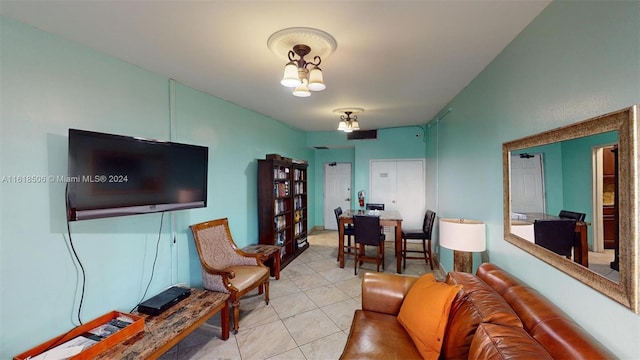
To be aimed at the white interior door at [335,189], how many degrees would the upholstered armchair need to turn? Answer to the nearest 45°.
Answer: approximately 90° to its left

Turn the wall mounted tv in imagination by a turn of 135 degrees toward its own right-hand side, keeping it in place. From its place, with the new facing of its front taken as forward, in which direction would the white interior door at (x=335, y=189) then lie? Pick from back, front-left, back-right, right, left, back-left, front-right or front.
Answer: back-right

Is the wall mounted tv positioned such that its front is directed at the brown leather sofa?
yes

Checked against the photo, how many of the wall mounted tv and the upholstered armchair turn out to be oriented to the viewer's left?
0

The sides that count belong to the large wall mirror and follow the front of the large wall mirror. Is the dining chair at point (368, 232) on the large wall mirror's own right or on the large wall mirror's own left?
on the large wall mirror's own right

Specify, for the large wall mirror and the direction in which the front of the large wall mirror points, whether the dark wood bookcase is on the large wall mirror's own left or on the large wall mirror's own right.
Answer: on the large wall mirror's own right

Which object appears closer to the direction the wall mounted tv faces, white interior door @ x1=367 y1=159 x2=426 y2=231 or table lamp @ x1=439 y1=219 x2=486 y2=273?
the table lamp

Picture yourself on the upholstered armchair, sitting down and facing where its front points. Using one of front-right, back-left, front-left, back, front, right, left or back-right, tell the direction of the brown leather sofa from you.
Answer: front

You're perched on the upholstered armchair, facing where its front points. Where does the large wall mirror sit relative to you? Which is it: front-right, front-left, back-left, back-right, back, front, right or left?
front

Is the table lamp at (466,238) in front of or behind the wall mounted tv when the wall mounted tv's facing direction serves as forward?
in front

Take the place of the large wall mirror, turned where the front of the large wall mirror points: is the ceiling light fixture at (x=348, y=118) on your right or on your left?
on your right

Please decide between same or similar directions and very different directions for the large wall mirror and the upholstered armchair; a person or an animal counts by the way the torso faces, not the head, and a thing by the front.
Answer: very different directions

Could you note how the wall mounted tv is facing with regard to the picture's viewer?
facing the viewer and to the right of the viewer

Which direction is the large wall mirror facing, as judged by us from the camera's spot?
facing the viewer and to the left of the viewer

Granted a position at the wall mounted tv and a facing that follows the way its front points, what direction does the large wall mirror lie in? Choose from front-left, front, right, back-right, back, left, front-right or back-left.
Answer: front
